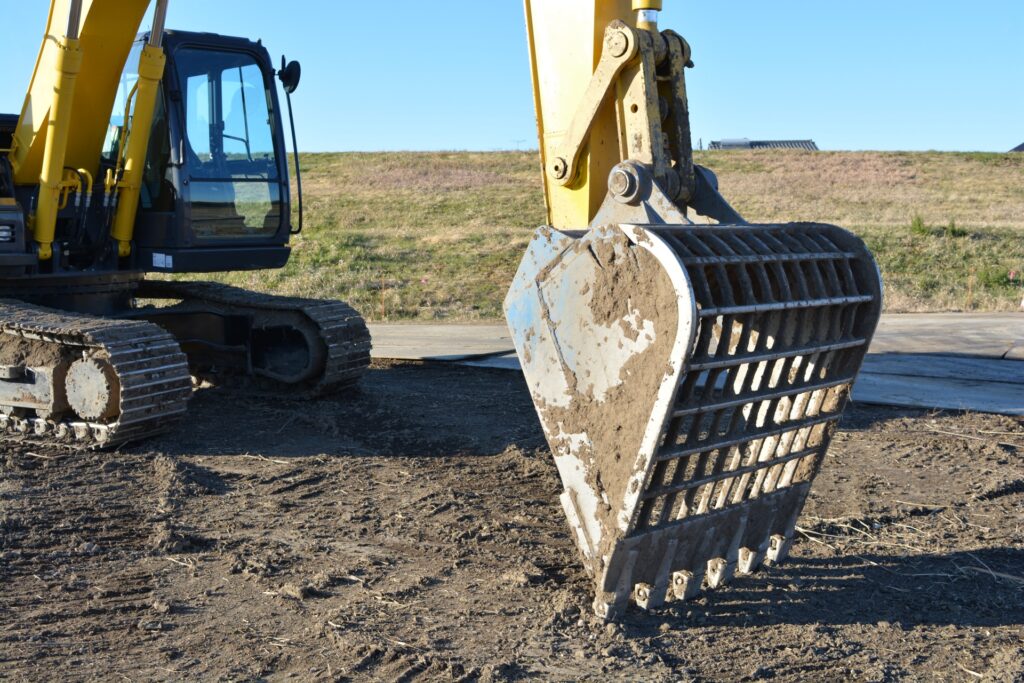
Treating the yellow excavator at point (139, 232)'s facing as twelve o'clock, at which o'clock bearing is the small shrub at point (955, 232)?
The small shrub is roughly at 9 o'clock from the yellow excavator.

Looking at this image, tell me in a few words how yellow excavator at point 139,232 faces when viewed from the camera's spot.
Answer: facing the viewer and to the right of the viewer

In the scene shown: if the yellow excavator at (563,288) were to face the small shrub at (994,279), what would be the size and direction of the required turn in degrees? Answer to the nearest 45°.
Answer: approximately 90° to its left

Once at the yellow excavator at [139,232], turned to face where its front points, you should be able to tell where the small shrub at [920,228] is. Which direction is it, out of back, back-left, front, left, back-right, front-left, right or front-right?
left

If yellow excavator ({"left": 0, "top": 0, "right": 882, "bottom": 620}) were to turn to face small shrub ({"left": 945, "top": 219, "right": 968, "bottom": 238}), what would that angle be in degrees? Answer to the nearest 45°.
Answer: approximately 90° to its left
